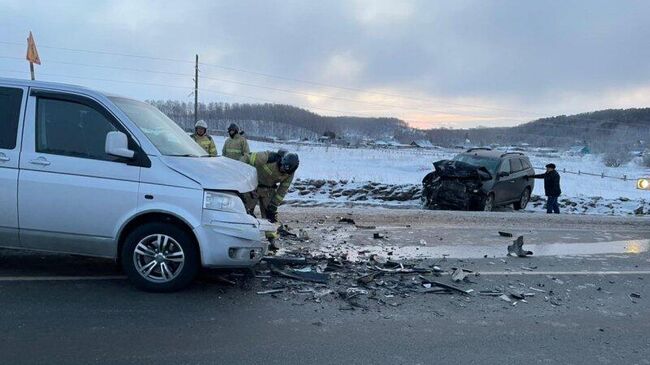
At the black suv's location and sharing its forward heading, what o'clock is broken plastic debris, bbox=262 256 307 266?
The broken plastic debris is roughly at 11 o'clock from the black suv.

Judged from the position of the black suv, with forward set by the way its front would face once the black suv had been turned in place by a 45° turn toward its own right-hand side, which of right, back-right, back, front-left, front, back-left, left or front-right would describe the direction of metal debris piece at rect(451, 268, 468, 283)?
left

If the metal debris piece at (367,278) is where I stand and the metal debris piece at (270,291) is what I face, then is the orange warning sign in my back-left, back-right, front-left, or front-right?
front-right

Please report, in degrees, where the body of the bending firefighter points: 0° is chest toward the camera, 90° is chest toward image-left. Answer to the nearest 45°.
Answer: approximately 315°

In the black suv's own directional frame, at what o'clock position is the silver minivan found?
The silver minivan is roughly at 11 o'clock from the black suv.

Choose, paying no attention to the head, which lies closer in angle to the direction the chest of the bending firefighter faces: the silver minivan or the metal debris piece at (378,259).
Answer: the metal debris piece

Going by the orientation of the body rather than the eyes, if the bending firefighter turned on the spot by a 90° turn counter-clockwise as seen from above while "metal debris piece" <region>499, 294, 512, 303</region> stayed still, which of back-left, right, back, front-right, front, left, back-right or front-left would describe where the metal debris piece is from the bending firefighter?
right

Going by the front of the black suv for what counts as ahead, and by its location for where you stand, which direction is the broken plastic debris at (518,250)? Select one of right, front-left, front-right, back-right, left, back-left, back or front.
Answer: front-left

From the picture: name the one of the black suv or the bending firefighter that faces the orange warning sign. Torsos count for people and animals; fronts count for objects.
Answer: the black suv

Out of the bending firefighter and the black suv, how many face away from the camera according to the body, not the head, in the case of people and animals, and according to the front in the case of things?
0

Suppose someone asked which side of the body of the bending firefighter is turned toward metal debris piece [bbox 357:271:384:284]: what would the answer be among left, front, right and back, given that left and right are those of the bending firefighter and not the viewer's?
front

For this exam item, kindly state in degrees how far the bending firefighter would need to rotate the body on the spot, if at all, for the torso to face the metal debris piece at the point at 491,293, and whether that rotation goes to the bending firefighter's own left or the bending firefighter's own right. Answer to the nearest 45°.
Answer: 0° — they already face it

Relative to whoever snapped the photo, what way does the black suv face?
facing the viewer and to the left of the viewer

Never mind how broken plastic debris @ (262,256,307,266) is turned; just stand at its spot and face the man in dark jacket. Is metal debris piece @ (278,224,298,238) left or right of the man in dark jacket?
left

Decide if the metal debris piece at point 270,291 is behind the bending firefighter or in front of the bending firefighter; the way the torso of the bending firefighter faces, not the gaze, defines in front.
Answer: in front
